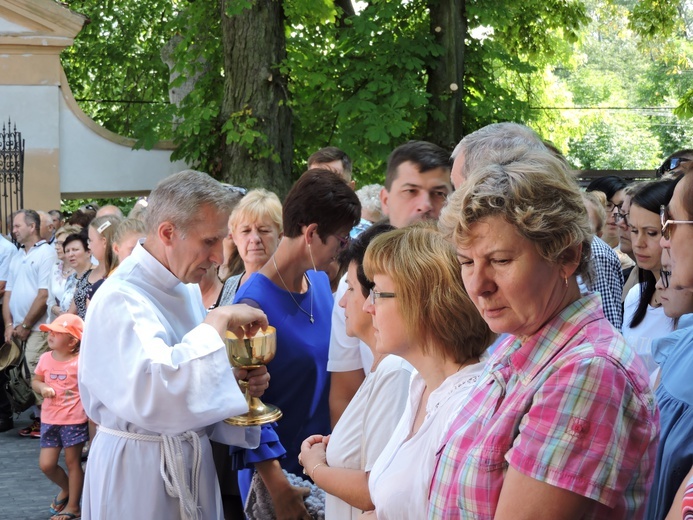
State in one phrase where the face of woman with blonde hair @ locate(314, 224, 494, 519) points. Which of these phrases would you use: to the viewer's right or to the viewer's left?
to the viewer's left

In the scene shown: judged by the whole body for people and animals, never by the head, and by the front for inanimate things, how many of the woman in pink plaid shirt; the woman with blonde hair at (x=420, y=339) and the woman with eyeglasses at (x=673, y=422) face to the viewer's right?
0

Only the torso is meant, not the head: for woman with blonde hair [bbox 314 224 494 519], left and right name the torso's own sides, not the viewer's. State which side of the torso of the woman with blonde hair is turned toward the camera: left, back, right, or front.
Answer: left

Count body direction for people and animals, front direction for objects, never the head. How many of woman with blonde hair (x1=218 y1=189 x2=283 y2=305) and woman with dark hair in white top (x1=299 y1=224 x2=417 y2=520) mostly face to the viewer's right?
0

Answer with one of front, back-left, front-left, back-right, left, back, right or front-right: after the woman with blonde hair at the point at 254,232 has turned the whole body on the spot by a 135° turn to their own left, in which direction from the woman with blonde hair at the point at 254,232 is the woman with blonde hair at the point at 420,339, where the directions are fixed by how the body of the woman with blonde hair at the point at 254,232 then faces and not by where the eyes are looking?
back-right

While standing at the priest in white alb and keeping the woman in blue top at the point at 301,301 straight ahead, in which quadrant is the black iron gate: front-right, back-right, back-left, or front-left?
front-left

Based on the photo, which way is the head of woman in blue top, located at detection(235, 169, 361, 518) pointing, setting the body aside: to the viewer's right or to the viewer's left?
to the viewer's right

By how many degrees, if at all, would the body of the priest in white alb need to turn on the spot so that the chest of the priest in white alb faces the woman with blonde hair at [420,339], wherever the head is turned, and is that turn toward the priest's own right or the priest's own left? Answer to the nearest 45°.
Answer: approximately 45° to the priest's own right

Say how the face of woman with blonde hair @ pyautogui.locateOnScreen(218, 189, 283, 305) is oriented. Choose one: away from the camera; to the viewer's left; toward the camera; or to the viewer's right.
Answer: toward the camera

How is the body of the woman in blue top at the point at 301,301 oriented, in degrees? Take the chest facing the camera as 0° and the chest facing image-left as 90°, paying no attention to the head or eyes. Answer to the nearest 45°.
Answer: approximately 315°

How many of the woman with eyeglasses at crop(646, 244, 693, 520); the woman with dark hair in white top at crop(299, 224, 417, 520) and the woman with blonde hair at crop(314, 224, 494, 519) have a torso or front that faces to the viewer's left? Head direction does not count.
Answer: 3

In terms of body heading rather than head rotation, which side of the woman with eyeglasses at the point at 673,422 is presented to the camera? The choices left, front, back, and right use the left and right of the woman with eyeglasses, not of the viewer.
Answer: left

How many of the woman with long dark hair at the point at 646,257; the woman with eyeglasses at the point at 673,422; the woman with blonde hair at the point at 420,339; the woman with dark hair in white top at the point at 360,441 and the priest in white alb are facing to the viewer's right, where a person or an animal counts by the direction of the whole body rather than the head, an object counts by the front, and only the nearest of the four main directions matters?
1
